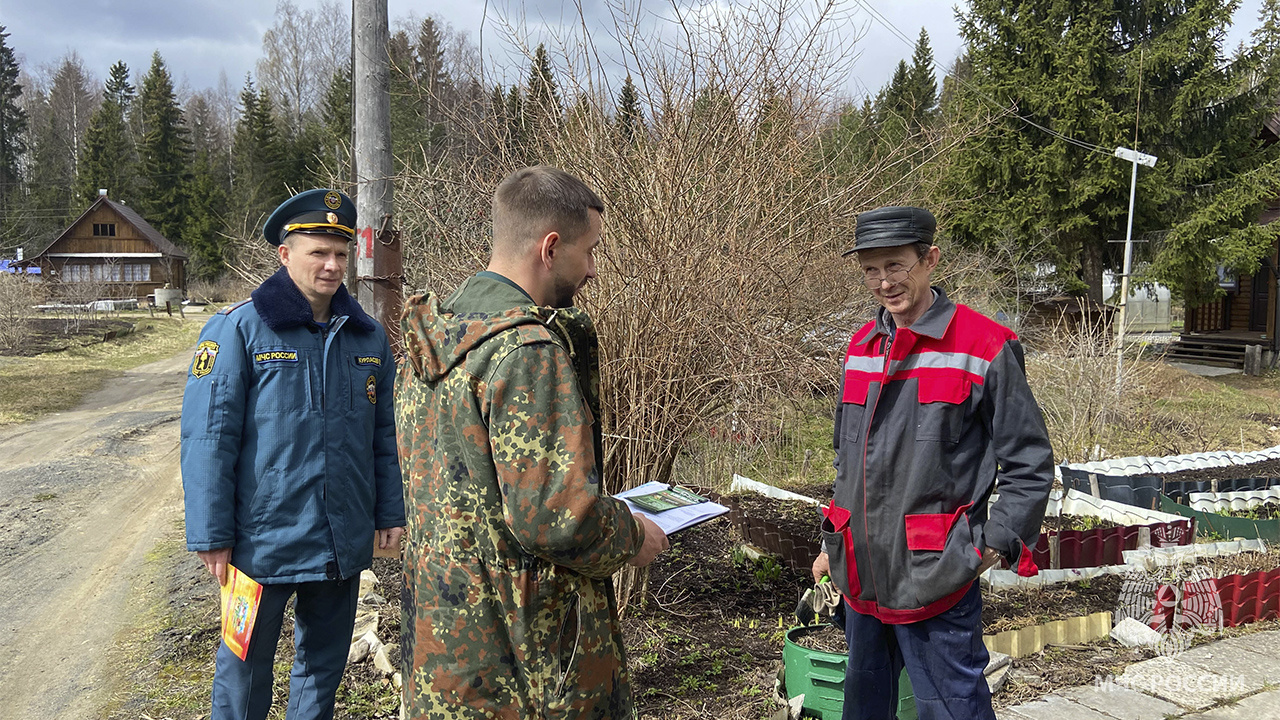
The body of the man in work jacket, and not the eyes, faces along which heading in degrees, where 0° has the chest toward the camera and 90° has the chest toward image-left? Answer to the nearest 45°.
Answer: approximately 45°

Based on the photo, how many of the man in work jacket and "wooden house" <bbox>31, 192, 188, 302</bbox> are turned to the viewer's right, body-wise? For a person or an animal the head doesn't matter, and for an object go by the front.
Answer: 0

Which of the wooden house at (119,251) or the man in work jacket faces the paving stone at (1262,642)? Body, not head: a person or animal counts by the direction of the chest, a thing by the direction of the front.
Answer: the wooden house

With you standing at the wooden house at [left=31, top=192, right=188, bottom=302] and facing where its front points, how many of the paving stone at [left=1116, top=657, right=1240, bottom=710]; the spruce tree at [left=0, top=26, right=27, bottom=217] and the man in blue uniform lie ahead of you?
2

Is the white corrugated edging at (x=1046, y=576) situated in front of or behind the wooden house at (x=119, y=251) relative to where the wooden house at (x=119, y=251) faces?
in front

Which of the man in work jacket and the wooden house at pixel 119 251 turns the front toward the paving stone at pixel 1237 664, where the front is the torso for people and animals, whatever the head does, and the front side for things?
the wooden house

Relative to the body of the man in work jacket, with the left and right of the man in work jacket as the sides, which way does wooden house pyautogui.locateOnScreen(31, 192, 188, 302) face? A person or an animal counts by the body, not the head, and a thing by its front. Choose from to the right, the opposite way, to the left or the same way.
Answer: the same way

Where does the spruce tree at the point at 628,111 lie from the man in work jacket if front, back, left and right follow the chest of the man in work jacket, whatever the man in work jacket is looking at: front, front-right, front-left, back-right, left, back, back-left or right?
right

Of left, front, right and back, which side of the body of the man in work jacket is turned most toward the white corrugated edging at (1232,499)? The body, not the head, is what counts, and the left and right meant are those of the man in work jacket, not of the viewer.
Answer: back

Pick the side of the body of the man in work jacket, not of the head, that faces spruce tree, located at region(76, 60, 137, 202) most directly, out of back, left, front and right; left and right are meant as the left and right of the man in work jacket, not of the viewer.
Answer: right

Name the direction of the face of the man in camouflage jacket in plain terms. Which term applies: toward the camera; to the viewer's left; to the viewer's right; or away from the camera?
to the viewer's right

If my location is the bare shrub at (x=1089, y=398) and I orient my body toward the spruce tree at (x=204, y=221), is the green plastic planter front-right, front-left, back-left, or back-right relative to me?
back-left
